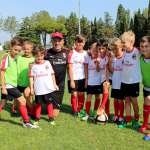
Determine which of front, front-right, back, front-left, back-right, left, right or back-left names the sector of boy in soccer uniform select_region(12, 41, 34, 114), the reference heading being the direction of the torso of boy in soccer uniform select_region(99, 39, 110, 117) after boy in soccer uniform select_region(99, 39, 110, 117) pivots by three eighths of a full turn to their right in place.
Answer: front-left

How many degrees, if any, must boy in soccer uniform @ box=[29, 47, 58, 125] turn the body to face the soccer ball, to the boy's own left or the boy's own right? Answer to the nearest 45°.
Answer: approximately 90° to the boy's own left

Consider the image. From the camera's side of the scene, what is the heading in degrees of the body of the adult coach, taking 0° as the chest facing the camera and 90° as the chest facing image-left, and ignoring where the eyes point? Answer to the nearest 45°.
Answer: approximately 0°

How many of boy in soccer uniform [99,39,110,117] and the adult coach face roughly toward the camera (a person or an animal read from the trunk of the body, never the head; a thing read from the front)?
2

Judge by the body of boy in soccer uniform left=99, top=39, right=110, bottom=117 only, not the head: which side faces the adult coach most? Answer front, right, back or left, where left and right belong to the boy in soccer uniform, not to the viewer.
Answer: right

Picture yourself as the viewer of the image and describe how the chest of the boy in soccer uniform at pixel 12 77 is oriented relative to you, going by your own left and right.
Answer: facing the viewer and to the right of the viewer

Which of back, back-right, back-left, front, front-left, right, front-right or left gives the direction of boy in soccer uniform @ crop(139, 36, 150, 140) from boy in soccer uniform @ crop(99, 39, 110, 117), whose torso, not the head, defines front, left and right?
front-left

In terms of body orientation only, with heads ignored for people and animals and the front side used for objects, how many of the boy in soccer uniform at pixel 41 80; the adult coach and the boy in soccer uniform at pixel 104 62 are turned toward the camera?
3

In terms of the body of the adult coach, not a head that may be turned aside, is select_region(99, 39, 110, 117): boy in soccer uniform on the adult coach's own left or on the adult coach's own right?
on the adult coach's own left
